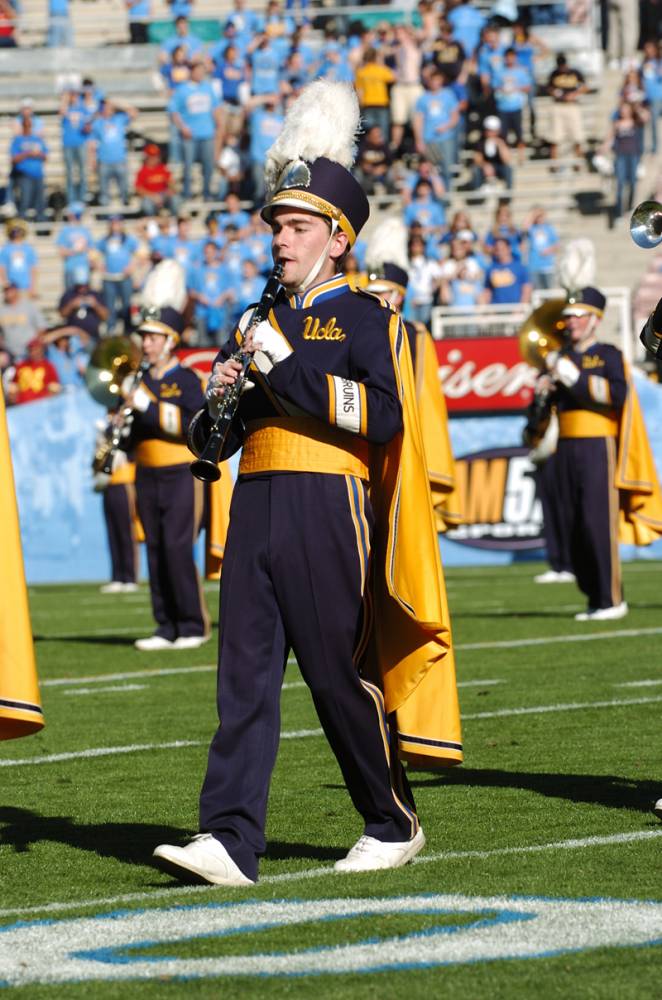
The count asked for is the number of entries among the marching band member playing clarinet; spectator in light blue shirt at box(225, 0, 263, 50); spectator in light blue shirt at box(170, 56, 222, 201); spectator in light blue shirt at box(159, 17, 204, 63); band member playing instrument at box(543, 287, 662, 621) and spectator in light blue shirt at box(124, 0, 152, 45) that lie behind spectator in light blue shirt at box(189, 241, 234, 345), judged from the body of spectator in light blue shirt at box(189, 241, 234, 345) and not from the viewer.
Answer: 4

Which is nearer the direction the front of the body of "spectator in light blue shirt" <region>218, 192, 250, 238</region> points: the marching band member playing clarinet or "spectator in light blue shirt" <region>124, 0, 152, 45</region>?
the marching band member playing clarinet

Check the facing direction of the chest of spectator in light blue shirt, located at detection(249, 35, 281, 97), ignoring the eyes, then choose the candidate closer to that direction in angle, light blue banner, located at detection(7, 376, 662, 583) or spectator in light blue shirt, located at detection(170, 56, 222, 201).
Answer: the light blue banner

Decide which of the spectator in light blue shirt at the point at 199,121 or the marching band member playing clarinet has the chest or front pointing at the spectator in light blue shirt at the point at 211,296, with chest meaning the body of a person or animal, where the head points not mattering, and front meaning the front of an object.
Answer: the spectator in light blue shirt at the point at 199,121

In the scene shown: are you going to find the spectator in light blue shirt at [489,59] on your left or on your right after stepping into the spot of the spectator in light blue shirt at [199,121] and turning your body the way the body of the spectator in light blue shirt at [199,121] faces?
on your left

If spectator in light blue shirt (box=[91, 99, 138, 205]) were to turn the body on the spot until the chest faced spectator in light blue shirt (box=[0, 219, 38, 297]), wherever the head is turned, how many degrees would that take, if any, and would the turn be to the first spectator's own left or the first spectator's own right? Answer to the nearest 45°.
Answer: approximately 45° to the first spectator's own right

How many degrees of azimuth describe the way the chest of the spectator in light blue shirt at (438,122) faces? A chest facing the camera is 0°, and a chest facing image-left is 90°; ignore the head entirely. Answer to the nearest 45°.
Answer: approximately 0°

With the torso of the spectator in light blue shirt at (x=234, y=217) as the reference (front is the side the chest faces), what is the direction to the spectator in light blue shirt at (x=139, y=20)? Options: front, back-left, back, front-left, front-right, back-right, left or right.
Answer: back

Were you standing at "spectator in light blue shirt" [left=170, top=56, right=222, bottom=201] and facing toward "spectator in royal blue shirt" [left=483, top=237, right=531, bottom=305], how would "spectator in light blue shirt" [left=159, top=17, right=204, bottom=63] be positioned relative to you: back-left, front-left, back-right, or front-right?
back-left

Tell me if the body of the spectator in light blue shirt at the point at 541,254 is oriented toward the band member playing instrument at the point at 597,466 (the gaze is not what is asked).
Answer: yes

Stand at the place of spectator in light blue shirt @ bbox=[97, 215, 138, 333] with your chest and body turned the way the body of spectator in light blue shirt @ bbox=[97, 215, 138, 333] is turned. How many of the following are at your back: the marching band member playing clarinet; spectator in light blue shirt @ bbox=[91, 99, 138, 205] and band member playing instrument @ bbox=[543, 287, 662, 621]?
1

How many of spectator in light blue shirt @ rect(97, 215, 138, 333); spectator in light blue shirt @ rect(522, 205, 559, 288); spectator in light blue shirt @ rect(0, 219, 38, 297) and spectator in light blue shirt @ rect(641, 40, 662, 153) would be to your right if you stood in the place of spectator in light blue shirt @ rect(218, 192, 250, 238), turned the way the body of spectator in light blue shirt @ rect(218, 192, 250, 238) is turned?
2
